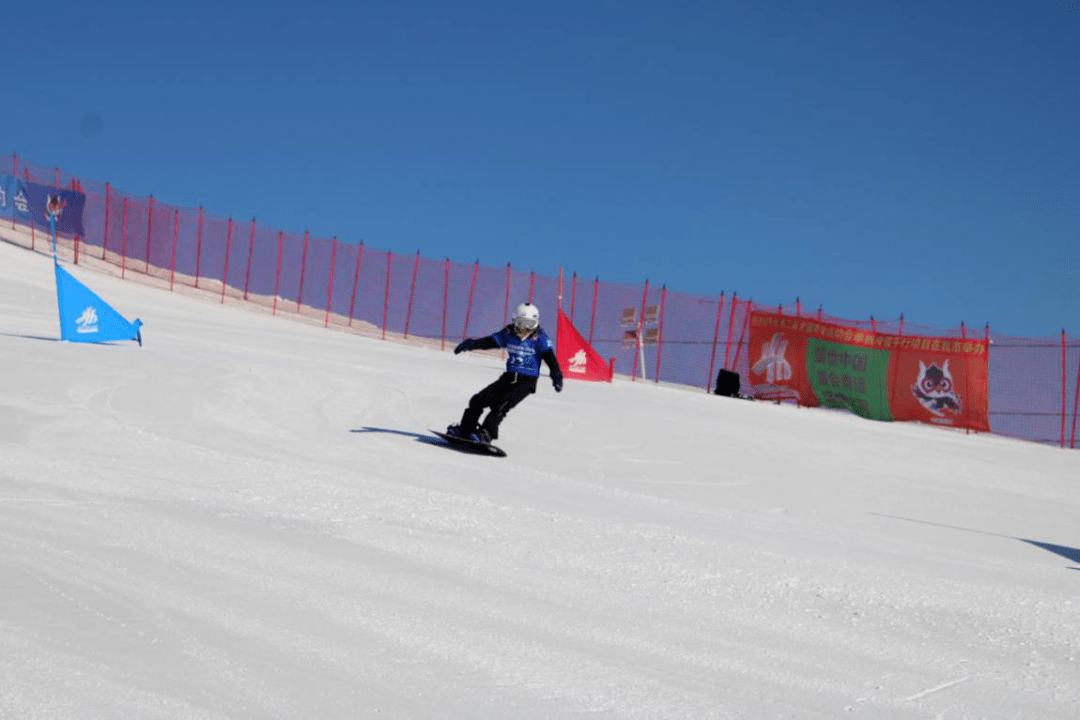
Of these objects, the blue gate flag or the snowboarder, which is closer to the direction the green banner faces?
the snowboarder

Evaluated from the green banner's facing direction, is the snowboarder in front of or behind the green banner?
in front

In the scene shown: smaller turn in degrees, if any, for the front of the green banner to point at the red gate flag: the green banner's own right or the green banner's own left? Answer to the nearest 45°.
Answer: approximately 45° to the green banner's own right

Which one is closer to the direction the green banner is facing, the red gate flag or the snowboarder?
the snowboarder

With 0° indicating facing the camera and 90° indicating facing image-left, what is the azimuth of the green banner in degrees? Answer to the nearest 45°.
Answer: approximately 0°

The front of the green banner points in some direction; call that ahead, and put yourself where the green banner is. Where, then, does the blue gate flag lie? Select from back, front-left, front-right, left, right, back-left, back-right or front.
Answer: front-right

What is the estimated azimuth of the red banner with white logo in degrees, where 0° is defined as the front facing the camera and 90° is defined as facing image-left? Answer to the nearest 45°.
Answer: approximately 0°

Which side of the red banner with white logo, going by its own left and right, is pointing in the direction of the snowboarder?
front
